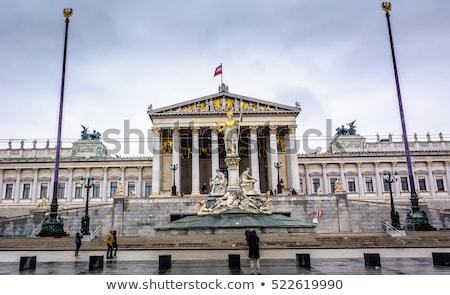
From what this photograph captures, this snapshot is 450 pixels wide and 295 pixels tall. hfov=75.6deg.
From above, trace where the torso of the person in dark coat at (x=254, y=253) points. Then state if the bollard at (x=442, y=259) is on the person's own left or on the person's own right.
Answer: on the person's own right

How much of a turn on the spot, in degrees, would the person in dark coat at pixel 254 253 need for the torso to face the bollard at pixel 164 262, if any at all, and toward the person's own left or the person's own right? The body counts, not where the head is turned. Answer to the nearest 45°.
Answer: approximately 90° to the person's own left

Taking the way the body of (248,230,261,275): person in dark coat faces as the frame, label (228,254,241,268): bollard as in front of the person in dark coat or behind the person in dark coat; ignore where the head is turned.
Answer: in front

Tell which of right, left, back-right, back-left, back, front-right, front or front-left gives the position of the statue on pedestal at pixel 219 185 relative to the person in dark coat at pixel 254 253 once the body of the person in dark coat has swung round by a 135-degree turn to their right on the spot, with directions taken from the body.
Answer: back-left

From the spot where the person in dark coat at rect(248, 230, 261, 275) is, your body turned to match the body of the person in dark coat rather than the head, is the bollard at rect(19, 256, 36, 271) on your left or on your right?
on your left

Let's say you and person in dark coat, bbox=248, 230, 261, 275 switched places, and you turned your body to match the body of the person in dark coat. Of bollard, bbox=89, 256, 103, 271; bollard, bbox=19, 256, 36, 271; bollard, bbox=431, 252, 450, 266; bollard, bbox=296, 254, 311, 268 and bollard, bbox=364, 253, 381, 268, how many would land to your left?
2

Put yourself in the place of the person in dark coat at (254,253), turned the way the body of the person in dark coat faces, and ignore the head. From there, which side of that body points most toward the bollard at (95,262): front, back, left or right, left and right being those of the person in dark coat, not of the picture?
left

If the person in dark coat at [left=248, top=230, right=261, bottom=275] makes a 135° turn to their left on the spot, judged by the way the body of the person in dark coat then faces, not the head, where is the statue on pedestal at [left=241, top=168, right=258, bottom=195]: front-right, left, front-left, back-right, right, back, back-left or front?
back-right

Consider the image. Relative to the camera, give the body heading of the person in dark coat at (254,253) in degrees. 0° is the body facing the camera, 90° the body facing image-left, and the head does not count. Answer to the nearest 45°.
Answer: approximately 180°

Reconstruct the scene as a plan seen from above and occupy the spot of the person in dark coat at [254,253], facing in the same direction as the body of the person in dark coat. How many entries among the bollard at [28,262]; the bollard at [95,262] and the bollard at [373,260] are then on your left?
2

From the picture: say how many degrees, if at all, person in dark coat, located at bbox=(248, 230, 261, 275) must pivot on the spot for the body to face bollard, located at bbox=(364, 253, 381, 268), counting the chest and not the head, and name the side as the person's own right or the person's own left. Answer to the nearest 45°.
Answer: approximately 90° to the person's own right
